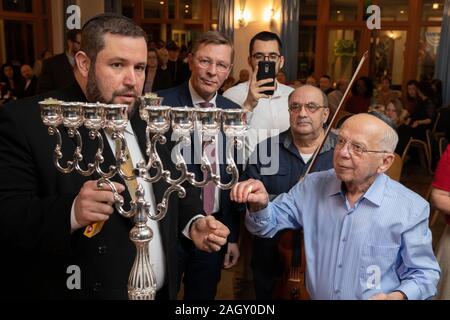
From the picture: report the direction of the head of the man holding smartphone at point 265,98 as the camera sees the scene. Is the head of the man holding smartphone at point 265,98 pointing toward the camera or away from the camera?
toward the camera

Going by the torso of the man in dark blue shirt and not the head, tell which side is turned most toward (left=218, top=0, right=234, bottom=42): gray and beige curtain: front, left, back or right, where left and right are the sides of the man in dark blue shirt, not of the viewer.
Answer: back

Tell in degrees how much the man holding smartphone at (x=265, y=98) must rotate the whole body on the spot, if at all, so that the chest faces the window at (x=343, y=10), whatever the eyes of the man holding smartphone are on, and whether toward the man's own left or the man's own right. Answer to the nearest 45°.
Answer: approximately 180°

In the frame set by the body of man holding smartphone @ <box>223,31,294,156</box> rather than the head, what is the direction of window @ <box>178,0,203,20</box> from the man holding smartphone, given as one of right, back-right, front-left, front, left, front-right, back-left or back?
back

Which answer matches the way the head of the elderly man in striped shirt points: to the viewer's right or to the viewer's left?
to the viewer's left

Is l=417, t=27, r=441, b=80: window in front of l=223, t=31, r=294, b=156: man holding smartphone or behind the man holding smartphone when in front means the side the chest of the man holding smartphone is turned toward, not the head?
behind

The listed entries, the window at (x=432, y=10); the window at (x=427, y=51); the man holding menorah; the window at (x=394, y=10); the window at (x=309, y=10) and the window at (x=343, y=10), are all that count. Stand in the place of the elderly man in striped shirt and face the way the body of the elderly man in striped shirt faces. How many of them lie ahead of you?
1

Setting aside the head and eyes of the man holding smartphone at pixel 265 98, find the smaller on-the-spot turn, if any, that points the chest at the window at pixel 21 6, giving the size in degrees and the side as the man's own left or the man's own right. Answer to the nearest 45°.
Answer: approximately 135° to the man's own right

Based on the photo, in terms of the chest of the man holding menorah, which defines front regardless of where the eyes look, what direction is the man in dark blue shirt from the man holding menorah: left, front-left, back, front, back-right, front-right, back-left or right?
left

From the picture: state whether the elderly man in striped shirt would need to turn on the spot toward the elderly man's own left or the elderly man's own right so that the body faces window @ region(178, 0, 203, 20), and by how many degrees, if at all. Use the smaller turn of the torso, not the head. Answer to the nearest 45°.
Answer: approximately 135° to the elderly man's own right

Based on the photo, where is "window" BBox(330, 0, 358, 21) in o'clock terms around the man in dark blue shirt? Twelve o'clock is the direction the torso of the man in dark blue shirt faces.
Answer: The window is roughly at 6 o'clock from the man in dark blue shirt.

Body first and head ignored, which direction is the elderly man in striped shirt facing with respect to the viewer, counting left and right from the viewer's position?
facing the viewer and to the left of the viewer

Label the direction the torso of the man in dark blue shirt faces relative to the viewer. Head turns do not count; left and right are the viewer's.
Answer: facing the viewer

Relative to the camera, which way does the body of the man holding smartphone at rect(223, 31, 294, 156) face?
toward the camera

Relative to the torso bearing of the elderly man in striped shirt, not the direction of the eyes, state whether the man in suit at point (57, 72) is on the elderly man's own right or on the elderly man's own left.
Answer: on the elderly man's own right

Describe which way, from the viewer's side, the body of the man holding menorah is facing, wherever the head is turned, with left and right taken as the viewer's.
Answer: facing the viewer and to the right of the viewer

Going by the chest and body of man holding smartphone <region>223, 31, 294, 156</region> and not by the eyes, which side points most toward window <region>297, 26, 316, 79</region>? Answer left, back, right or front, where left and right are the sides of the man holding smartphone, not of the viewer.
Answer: back

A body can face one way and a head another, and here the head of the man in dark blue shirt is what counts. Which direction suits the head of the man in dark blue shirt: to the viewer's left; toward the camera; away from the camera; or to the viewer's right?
toward the camera
